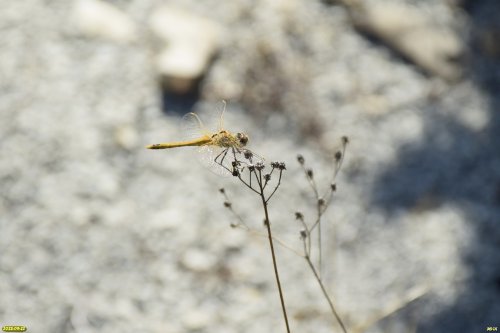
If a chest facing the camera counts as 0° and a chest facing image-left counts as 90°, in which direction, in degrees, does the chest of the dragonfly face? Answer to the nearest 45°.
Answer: approximately 270°

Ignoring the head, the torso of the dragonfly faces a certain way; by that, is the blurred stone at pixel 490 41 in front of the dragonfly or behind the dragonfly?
in front
